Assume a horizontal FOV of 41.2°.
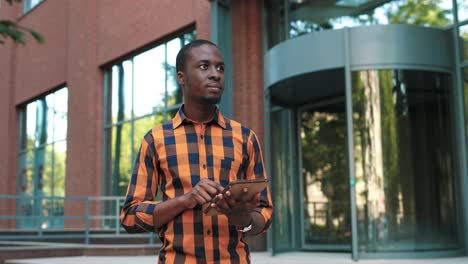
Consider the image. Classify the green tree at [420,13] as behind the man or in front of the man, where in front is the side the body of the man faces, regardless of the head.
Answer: behind

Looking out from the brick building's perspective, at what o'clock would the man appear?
The man is roughly at 11 o'clock from the brick building.

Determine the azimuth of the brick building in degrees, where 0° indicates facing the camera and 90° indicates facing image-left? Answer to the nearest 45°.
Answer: approximately 45°

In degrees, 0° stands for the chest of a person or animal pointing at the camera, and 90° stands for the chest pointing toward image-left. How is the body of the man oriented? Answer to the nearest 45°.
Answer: approximately 0°

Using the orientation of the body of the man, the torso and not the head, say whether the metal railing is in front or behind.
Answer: behind
